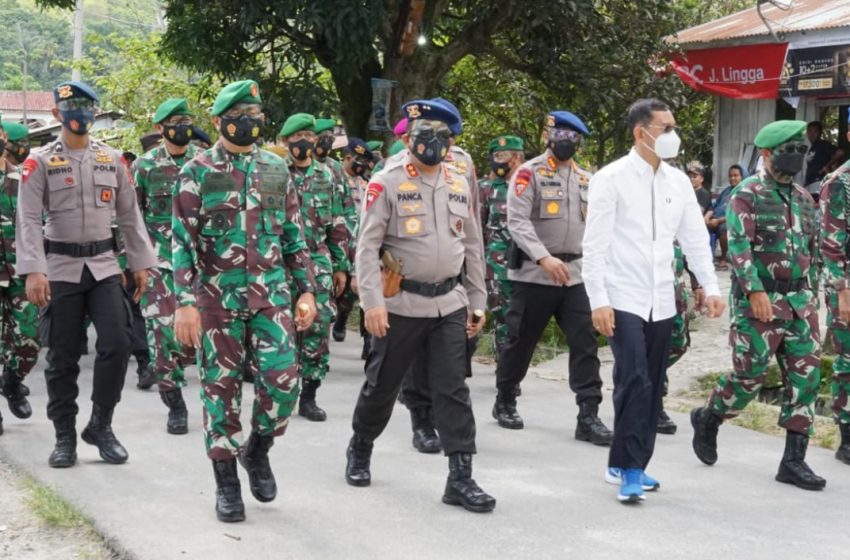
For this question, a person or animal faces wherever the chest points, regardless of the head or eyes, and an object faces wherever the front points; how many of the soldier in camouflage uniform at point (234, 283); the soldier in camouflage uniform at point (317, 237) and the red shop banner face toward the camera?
3

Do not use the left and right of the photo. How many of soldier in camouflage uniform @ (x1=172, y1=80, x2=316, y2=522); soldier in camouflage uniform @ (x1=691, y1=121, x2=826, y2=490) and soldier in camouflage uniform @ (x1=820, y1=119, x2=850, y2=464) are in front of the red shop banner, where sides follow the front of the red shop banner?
3

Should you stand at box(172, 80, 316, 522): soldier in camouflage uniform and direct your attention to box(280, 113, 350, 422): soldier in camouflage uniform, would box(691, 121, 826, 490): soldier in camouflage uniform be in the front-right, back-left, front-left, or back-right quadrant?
front-right

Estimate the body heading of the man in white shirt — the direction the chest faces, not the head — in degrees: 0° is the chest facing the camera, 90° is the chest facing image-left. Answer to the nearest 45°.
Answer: approximately 315°

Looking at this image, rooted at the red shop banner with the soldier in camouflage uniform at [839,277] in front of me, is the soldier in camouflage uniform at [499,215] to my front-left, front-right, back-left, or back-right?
front-right

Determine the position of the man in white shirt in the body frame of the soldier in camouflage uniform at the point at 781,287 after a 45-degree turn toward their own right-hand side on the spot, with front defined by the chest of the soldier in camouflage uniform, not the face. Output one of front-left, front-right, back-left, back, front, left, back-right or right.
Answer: front-right

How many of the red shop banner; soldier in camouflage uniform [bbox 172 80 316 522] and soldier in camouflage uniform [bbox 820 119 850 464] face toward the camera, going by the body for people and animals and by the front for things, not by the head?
3

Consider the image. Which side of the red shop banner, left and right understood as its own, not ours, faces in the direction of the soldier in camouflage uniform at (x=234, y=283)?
front

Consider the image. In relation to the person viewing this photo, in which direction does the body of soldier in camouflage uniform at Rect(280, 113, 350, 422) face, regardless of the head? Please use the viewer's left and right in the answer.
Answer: facing the viewer

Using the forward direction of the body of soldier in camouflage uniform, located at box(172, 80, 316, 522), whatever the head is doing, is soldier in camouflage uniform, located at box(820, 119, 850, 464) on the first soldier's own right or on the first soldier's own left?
on the first soldier's own left

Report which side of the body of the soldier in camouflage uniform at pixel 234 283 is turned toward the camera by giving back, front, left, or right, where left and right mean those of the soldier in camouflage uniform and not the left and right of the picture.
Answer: front

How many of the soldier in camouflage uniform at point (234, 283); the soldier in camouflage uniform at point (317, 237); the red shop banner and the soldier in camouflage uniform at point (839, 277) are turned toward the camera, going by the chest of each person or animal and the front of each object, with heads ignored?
4

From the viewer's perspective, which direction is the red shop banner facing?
toward the camera

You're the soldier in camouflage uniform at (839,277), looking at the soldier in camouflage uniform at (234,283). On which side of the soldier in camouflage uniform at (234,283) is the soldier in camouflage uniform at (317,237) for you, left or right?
right
